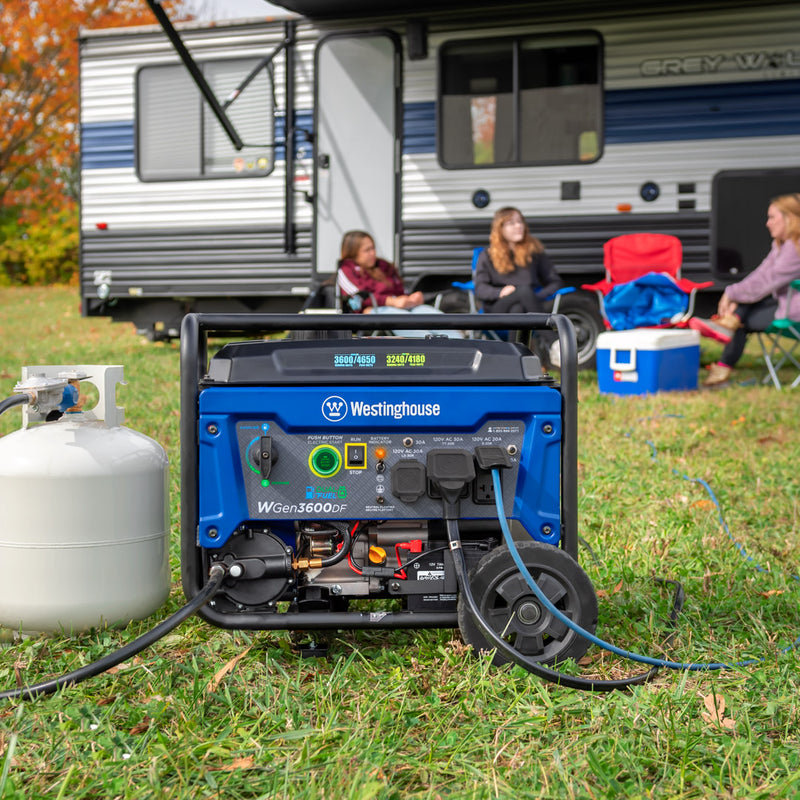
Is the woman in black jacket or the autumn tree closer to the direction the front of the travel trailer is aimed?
the woman in black jacket

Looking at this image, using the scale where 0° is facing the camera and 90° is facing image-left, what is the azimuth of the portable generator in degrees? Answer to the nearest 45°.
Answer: approximately 0°

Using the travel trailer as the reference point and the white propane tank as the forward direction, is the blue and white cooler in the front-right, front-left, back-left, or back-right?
front-left

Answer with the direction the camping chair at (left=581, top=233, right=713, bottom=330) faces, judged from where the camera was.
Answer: facing the viewer

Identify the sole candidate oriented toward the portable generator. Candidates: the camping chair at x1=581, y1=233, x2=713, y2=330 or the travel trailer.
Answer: the camping chair

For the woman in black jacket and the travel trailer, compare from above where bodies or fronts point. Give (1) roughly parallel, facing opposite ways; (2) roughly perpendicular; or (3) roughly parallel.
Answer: roughly perpendicular

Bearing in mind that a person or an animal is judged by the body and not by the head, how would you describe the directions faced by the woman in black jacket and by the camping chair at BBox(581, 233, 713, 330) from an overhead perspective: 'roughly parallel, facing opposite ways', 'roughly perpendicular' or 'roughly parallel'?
roughly parallel

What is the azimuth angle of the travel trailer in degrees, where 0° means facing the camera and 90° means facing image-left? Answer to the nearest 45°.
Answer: approximately 270°

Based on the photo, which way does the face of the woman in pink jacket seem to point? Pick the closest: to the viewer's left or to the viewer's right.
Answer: to the viewer's left

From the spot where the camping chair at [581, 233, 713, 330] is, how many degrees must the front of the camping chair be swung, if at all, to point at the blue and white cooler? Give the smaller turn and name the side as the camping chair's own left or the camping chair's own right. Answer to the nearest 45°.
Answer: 0° — it already faces it

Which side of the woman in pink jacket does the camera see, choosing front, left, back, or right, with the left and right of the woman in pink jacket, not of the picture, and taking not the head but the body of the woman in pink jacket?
left

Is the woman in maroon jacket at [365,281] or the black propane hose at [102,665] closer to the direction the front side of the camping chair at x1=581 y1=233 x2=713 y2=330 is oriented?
the black propane hose

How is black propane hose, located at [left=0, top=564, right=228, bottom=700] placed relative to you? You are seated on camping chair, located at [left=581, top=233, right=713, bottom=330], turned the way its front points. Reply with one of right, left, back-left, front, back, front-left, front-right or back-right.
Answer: front

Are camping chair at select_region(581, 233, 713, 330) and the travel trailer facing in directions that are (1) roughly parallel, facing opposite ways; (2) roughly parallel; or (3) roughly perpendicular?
roughly perpendicular

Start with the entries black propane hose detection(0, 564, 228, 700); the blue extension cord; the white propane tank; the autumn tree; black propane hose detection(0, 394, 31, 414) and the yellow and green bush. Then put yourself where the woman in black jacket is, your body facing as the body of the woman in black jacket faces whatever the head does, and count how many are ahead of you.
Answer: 4

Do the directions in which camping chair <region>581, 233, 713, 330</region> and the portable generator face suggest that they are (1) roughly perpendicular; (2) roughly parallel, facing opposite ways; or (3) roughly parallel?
roughly parallel

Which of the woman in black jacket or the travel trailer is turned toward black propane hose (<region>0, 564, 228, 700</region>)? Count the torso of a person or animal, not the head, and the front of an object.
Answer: the woman in black jacket

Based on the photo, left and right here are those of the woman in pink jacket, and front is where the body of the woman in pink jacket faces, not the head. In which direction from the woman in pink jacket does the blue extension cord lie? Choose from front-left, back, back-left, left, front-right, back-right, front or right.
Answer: left
